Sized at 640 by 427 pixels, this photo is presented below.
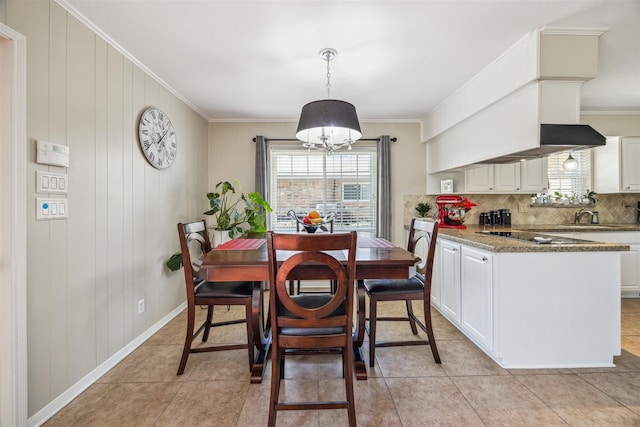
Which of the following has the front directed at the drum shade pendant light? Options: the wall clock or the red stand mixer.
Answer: the wall clock

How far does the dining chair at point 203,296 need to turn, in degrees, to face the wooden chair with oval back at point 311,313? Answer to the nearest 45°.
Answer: approximately 45° to its right

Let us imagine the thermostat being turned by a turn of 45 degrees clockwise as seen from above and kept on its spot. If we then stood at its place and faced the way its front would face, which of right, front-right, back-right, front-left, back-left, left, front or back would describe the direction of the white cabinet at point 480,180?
left

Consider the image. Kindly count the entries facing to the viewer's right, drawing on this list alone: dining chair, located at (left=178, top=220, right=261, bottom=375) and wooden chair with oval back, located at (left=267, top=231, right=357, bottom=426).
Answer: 1

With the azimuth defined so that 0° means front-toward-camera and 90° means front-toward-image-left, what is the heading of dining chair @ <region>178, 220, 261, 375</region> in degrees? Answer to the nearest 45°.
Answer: approximately 270°

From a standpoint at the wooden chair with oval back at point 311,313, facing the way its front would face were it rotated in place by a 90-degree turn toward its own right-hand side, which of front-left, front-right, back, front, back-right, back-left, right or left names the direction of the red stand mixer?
front-left

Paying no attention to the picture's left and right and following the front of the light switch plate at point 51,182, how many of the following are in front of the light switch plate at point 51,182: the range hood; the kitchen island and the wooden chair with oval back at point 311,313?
3

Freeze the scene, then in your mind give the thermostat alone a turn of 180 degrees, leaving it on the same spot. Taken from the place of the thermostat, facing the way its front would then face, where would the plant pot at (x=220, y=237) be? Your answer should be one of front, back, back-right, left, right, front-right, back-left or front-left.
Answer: right

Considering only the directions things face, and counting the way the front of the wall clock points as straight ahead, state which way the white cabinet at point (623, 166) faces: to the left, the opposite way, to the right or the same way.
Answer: to the right

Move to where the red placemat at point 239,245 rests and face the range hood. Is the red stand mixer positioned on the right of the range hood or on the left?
left

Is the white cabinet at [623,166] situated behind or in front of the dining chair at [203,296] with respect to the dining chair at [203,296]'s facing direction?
in front

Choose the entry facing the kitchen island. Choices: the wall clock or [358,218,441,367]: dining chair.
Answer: the wall clock

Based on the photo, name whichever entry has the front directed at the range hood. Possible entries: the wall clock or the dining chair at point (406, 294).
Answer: the wall clock

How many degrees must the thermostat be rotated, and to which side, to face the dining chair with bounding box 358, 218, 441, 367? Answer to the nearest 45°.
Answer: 0° — it already faces it

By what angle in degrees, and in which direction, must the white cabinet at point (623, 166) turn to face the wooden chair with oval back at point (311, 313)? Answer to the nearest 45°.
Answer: approximately 45° to its right

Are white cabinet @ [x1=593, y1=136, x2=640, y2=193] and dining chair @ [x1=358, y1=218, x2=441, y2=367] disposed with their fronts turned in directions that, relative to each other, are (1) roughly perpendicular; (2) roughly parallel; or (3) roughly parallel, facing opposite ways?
roughly perpendicular
